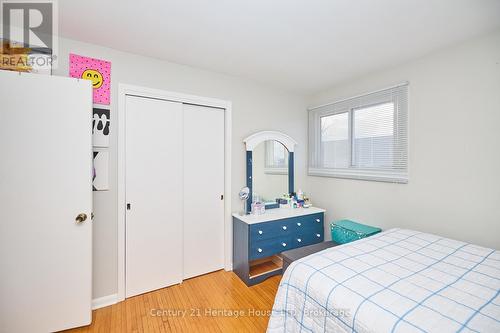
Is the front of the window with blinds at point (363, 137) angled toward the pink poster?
yes

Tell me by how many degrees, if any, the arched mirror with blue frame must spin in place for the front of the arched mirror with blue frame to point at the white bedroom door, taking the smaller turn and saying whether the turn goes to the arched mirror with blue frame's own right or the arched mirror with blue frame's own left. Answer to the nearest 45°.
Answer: approximately 90° to the arched mirror with blue frame's own right

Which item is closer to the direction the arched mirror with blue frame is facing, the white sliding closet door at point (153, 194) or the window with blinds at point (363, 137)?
the window with blinds

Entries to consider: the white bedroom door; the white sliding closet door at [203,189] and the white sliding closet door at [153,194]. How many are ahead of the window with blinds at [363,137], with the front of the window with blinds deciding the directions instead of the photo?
3

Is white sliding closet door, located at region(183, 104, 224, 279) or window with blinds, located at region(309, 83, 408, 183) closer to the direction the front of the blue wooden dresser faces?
the window with blinds

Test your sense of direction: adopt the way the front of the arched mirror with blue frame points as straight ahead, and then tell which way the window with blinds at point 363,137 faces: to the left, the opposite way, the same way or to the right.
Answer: to the right

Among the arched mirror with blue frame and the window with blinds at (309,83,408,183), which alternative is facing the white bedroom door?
the window with blinds

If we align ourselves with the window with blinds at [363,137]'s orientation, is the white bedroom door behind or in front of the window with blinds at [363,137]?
in front

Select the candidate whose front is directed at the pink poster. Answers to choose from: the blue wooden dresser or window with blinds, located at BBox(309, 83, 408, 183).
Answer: the window with blinds

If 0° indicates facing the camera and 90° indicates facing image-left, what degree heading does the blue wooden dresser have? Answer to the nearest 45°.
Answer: approximately 315°

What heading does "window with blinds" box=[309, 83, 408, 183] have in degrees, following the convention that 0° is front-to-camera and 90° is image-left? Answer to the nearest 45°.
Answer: approximately 45°
